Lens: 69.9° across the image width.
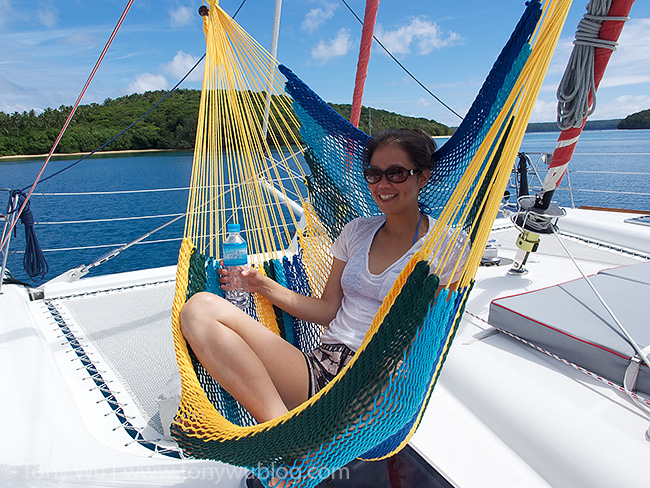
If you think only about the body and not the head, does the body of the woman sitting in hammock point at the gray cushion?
no

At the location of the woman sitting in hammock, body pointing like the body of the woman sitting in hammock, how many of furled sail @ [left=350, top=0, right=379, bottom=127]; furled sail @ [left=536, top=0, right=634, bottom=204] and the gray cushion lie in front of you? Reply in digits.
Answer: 0

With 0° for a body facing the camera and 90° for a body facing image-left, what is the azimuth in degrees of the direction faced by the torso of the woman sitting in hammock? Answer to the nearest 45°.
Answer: approximately 45°

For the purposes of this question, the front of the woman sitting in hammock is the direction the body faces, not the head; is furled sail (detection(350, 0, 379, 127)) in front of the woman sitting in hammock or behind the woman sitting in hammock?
behind

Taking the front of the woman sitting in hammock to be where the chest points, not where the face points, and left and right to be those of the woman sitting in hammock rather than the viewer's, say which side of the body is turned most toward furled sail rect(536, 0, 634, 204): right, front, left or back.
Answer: back

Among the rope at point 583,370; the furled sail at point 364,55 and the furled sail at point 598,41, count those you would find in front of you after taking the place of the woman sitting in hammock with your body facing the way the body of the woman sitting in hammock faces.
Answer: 0

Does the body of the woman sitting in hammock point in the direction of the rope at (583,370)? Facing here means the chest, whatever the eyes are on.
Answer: no

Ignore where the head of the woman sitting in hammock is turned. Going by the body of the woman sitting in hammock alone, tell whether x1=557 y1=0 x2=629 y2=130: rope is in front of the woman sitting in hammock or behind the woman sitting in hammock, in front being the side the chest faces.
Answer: behind
